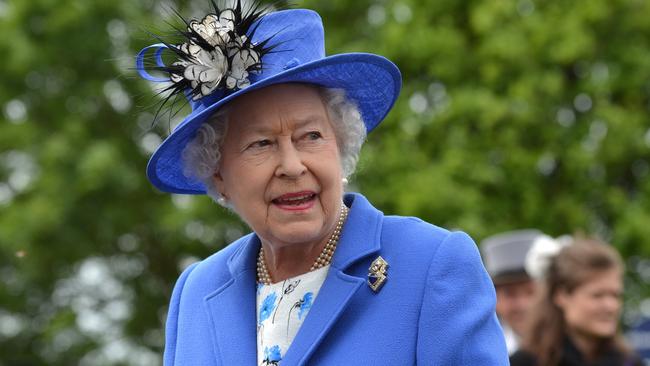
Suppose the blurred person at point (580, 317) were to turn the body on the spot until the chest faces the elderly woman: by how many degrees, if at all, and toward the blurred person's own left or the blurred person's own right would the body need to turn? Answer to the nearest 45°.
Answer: approximately 45° to the blurred person's own right

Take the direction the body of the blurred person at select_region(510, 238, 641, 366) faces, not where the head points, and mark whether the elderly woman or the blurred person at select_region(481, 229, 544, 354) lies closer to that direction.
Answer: the elderly woman
